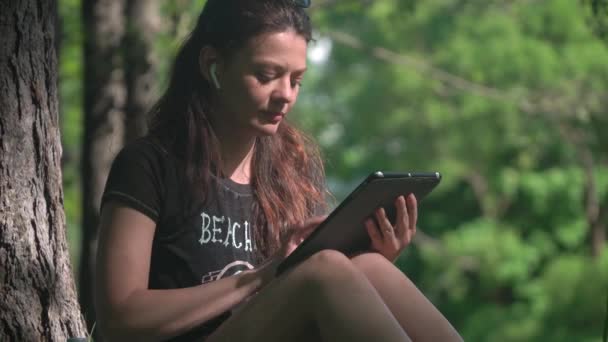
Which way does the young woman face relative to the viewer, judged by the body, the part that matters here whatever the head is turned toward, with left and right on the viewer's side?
facing the viewer and to the right of the viewer

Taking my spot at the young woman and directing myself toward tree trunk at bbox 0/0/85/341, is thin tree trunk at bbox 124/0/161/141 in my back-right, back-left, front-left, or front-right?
front-right

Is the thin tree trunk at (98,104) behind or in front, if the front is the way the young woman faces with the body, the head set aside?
behind

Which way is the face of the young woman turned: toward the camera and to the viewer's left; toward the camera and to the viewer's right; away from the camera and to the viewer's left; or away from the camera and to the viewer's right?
toward the camera and to the viewer's right

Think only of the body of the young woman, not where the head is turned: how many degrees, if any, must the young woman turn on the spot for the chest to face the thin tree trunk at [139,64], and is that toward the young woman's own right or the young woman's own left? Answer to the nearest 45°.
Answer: approximately 135° to the young woman's own left

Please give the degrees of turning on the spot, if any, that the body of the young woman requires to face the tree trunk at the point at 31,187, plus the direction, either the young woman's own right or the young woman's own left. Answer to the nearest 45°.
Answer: approximately 135° to the young woman's own right
